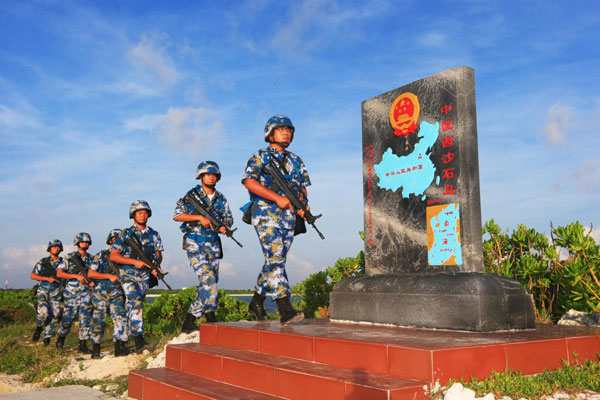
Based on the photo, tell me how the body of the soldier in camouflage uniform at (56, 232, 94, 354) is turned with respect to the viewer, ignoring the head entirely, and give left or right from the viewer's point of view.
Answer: facing the viewer and to the right of the viewer

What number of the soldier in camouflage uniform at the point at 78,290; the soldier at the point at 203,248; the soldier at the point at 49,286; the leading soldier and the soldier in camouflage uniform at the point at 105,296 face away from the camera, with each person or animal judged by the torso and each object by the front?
0

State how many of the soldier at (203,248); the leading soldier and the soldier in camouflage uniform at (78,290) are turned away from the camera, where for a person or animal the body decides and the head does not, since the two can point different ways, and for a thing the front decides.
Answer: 0

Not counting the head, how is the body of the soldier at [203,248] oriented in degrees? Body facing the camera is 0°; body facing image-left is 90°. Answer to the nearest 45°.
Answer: approximately 315°

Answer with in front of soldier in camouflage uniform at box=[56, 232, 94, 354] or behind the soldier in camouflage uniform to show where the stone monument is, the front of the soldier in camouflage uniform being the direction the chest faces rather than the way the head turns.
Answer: in front

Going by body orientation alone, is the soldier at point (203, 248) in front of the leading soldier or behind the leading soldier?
behind

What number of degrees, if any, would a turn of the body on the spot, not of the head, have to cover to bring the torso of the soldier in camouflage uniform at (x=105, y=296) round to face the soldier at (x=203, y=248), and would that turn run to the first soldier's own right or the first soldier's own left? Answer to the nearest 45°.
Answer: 0° — they already face them

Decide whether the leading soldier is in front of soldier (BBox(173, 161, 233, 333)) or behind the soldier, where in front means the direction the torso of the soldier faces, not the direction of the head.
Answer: in front

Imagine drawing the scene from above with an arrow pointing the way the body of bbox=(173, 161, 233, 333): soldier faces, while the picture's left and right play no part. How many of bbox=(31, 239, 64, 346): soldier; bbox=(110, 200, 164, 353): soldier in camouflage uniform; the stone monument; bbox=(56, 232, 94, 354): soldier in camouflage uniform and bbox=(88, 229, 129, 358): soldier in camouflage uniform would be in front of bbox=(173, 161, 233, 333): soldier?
1

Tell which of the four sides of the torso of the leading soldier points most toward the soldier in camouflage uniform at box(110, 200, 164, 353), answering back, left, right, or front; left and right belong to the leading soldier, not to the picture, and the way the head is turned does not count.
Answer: back

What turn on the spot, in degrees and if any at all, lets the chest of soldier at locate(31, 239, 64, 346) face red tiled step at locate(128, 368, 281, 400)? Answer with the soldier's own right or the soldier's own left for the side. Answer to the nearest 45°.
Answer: approximately 45° to the soldier's own right

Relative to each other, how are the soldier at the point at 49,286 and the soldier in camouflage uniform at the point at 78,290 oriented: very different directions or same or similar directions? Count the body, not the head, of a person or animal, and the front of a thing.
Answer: same or similar directions

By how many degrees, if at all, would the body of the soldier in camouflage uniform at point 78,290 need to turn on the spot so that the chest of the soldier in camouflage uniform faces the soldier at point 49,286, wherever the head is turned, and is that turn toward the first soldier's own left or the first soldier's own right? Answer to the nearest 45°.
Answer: approximately 135° to the first soldier's own left
